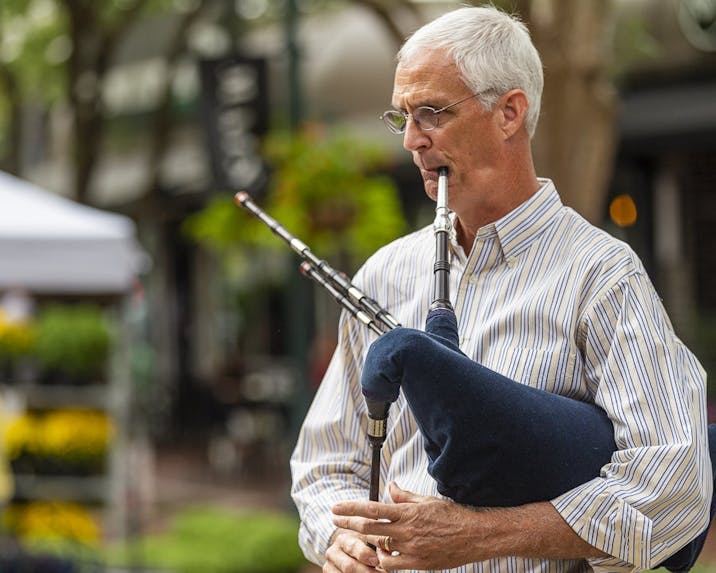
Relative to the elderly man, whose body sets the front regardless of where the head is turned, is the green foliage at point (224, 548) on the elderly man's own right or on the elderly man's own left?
on the elderly man's own right

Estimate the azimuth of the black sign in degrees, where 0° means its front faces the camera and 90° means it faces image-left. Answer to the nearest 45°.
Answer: approximately 0°

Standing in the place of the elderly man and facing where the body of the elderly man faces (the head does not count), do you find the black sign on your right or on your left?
on your right

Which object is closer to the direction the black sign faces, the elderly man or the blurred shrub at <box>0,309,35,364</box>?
the elderly man

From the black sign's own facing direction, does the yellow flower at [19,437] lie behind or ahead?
ahead

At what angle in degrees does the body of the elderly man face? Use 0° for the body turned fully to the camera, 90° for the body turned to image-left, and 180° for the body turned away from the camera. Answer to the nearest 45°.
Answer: approximately 45°

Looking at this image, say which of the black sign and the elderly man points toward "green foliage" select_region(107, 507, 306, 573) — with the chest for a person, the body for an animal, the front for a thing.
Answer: the black sign

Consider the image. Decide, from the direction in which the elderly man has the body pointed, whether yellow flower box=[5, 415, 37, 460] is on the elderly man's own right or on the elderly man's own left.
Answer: on the elderly man's own right

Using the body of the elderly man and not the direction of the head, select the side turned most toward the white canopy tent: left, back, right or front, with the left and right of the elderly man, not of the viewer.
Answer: right

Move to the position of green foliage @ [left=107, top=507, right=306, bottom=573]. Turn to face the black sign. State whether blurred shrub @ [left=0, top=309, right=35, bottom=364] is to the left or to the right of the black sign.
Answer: left

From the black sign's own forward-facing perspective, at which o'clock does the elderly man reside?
The elderly man is roughly at 12 o'clock from the black sign.

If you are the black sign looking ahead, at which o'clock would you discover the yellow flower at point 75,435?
The yellow flower is roughly at 1 o'clock from the black sign.
